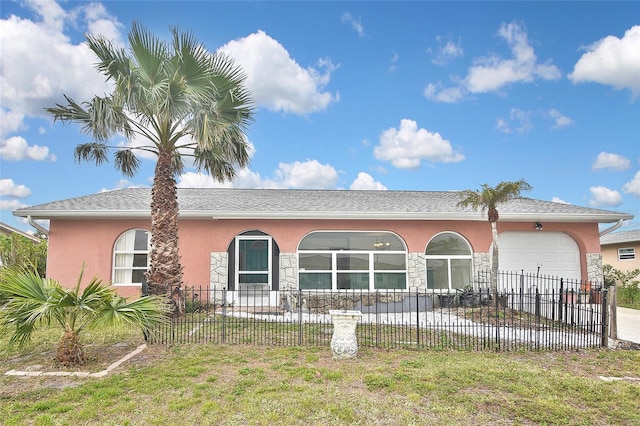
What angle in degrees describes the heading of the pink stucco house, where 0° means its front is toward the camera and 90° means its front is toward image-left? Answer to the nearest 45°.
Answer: approximately 0°

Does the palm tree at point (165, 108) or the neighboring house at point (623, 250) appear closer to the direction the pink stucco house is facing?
the palm tree

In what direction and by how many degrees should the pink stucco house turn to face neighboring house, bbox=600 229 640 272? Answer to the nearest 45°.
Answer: approximately 135° to its left
